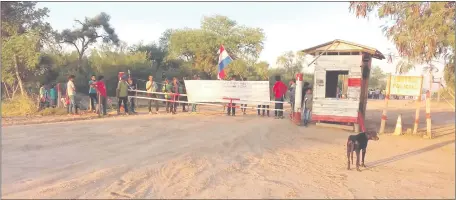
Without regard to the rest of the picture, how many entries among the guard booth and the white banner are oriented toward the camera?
2

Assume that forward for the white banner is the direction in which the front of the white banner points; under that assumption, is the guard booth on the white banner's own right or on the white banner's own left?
on the white banner's own left

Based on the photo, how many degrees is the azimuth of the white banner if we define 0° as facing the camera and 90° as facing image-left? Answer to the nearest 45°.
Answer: approximately 0°

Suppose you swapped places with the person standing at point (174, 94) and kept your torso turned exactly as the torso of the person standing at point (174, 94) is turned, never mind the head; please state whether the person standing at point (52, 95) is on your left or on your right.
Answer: on your right

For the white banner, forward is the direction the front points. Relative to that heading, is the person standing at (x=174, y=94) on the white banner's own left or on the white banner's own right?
on the white banner's own right

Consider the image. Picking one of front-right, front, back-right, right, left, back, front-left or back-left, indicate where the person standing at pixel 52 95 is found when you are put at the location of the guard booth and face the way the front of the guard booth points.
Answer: right

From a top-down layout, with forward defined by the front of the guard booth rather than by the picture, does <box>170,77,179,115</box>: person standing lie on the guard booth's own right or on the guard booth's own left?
on the guard booth's own right

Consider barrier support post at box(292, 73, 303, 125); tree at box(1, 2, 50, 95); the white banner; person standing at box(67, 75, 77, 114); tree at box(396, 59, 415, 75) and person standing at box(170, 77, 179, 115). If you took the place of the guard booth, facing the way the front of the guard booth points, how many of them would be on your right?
5

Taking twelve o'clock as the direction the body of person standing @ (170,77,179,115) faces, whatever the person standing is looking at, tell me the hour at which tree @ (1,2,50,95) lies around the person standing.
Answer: The tree is roughly at 4 o'clock from the person standing.

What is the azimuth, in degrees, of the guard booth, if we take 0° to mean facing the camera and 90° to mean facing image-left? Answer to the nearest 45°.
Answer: approximately 0°

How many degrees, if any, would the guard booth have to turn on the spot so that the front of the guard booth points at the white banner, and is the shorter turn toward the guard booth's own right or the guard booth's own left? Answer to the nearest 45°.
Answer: approximately 90° to the guard booth's own right
